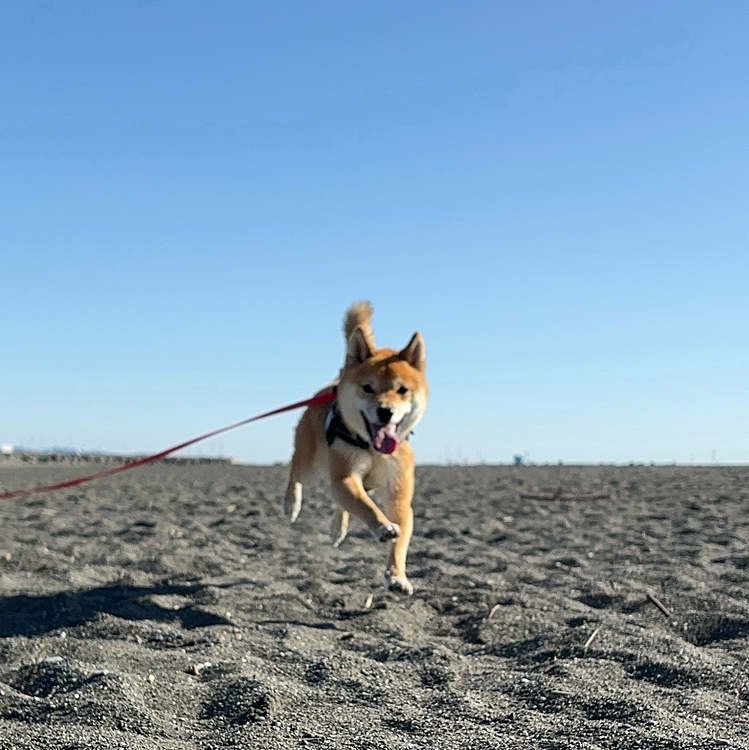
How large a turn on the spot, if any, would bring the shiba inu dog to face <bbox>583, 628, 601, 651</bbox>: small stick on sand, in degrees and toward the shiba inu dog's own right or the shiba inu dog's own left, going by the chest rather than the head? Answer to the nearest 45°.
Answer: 0° — it already faces it

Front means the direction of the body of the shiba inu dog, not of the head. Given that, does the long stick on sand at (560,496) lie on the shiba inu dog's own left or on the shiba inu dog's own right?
on the shiba inu dog's own left

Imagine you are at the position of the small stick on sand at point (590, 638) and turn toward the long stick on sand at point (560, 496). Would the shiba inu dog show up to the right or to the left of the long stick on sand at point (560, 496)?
left

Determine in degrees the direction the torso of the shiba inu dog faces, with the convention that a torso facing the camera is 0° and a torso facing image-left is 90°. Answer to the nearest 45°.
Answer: approximately 315°

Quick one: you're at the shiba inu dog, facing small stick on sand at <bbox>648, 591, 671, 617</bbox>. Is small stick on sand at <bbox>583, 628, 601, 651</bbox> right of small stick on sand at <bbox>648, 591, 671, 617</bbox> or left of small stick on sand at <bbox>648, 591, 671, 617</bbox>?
right

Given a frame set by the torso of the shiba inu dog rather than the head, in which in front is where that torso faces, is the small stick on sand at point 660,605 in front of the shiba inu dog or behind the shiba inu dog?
in front
